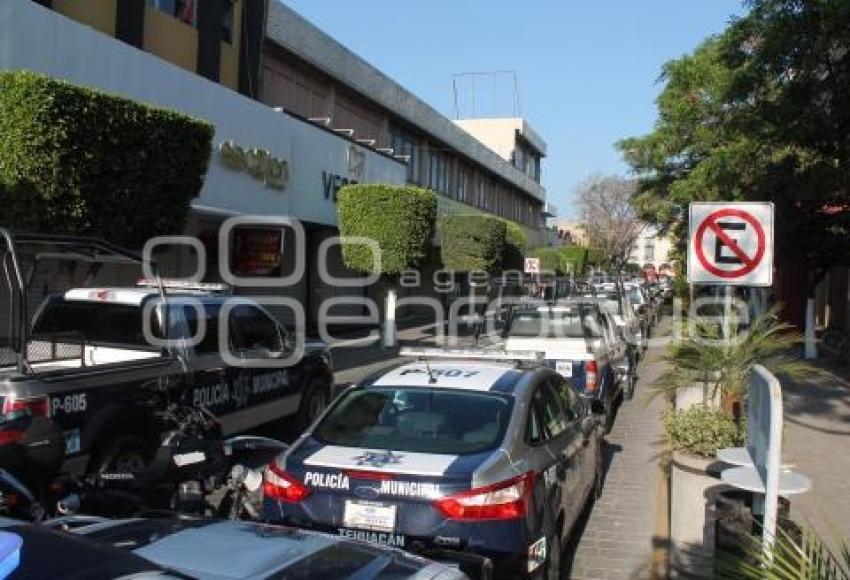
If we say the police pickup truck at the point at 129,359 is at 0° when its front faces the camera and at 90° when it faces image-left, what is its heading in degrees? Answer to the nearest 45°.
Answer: approximately 225°

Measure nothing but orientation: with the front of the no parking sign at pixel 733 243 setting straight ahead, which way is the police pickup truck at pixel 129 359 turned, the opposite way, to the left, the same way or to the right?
the opposite way

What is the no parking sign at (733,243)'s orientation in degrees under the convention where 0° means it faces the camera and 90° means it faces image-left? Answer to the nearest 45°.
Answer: approximately 0°

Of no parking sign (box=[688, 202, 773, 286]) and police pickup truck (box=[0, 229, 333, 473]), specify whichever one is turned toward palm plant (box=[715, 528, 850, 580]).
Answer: the no parking sign

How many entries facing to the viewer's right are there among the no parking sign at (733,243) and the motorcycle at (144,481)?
1

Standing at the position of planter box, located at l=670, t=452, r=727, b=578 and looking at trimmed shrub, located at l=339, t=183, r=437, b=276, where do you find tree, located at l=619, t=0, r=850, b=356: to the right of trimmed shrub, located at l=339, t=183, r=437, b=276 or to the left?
right

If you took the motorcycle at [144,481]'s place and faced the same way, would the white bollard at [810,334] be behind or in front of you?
in front

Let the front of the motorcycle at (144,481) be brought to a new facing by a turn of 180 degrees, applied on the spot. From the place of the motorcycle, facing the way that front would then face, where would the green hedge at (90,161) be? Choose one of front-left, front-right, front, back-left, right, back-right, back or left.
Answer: right

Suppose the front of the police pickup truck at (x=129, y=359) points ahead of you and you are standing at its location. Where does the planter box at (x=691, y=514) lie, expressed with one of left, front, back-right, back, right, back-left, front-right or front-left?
right

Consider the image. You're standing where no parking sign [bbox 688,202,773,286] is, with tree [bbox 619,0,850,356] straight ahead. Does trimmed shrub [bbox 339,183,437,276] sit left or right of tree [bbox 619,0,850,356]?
left

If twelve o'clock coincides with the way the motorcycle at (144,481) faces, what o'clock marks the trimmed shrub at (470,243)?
The trimmed shrub is roughly at 10 o'clock from the motorcycle.

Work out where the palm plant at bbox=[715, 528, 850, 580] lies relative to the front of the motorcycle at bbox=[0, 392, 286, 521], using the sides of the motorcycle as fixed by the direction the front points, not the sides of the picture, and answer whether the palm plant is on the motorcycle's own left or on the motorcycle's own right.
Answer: on the motorcycle's own right

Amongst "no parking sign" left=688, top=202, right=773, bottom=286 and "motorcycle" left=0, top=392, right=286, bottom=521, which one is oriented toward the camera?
the no parking sign

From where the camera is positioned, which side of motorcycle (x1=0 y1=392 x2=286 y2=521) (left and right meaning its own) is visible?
right
